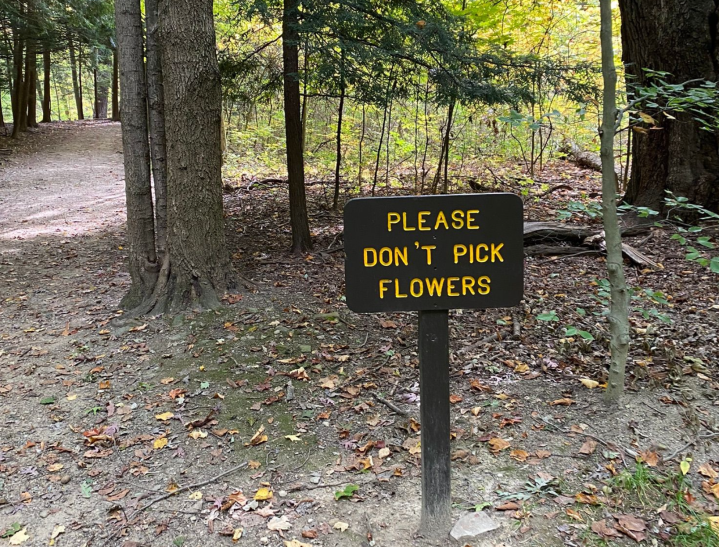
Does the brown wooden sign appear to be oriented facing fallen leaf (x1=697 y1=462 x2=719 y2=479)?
no

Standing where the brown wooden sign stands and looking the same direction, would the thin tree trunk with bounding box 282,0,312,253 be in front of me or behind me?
behind

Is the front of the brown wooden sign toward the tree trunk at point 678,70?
no

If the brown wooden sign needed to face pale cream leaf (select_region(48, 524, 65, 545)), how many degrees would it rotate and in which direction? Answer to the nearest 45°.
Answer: approximately 90° to its right

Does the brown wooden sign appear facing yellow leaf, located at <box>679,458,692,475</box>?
no

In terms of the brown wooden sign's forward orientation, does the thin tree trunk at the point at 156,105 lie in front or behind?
behind

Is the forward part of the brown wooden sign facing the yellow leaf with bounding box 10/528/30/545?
no

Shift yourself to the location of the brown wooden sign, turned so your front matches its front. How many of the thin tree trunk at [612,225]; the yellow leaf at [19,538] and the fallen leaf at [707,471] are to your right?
1

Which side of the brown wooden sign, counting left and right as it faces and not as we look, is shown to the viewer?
front

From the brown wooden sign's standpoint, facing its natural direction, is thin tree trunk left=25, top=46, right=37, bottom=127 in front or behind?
behind
